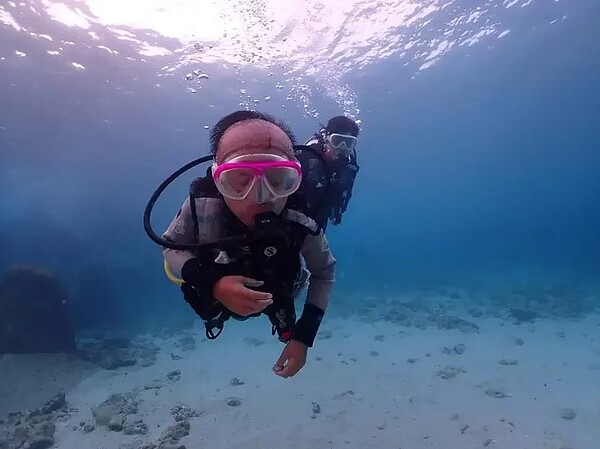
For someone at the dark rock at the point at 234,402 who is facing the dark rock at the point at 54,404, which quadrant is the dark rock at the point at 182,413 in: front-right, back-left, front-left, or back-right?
front-left

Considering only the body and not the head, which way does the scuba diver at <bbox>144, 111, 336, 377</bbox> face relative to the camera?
toward the camera

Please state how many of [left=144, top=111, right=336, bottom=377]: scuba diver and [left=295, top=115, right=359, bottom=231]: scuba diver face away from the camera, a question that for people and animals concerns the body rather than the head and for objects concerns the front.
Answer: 0

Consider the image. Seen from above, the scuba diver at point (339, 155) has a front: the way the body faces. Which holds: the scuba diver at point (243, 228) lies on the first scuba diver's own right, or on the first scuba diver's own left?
on the first scuba diver's own right

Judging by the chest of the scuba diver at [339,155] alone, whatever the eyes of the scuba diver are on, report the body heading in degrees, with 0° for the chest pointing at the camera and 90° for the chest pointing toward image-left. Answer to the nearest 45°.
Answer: approximately 315°

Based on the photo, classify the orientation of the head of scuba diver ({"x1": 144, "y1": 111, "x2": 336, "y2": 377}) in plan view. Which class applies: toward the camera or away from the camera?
toward the camera

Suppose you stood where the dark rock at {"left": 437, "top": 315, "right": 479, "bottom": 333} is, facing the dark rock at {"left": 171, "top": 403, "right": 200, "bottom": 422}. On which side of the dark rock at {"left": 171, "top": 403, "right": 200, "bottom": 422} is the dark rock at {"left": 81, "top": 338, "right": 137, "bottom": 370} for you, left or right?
right

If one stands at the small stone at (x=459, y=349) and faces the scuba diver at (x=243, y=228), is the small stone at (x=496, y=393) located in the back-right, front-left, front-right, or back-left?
front-left

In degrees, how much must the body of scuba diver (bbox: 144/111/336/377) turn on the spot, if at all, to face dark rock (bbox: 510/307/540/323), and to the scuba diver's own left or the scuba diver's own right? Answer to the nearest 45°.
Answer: approximately 135° to the scuba diver's own left

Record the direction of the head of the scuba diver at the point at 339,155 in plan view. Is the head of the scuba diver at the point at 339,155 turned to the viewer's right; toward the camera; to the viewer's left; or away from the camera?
toward the camera

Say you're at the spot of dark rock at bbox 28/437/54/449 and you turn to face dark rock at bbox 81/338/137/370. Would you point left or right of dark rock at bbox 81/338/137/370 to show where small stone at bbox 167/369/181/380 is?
right

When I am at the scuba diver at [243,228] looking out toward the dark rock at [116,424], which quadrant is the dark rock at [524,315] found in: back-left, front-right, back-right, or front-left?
front-right

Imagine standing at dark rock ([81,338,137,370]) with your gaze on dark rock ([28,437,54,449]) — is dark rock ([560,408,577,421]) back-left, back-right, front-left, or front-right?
front-left
